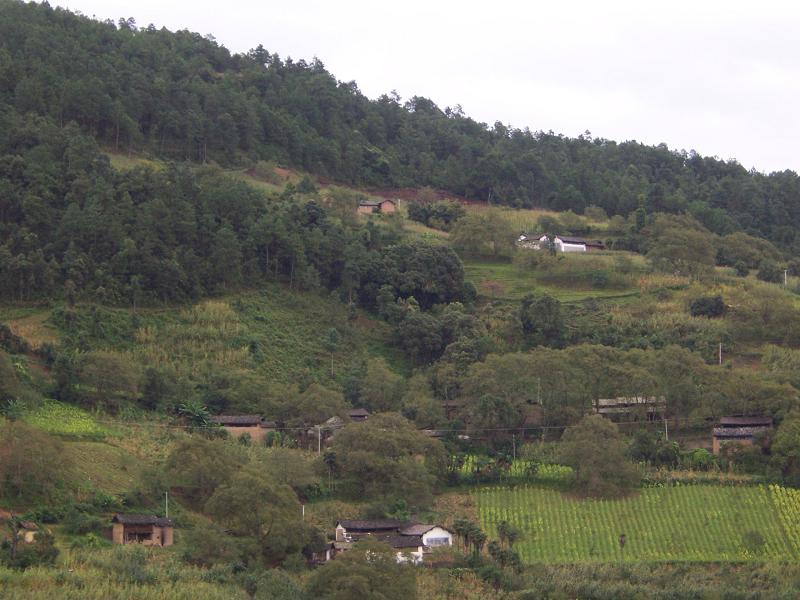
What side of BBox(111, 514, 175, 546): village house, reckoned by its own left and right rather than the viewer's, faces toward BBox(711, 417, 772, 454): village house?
left

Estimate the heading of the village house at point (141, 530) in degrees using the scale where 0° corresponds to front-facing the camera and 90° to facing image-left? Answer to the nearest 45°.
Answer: approximately 0°

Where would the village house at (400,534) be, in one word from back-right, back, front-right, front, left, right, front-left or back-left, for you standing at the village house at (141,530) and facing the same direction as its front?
left

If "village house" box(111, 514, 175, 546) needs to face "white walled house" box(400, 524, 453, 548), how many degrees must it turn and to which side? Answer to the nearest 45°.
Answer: approximately 90° to its left

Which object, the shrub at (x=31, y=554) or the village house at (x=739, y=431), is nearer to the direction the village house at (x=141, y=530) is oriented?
the shrub

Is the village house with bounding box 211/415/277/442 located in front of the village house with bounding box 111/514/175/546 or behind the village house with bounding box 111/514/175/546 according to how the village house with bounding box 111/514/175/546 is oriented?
behind

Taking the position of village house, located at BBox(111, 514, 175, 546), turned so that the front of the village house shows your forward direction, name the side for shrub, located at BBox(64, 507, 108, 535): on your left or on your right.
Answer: on your right

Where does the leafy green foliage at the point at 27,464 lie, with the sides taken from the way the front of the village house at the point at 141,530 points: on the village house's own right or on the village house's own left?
on the village house's own right

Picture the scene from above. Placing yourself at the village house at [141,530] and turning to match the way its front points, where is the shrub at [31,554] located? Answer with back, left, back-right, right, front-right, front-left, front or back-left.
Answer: front-right

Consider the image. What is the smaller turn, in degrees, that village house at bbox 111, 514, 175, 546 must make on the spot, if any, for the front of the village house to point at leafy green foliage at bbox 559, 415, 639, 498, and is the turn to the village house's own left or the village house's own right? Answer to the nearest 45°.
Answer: approximately 90° to the village house's own left

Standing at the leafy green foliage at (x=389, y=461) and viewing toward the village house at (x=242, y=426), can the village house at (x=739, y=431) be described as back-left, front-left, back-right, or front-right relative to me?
back-right

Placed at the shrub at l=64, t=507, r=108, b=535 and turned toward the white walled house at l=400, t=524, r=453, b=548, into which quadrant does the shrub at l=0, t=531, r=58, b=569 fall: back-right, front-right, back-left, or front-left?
back-right
